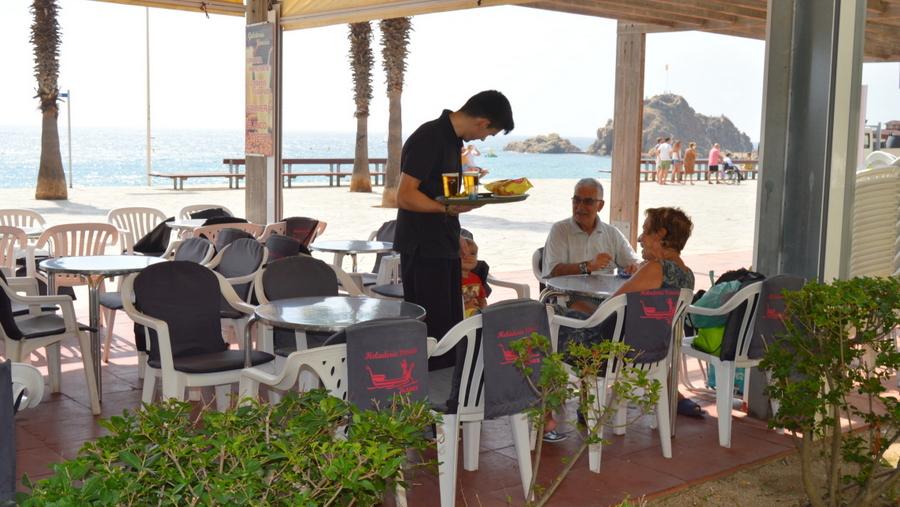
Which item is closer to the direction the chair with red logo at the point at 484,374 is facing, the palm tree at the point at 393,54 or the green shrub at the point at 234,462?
the palm tree

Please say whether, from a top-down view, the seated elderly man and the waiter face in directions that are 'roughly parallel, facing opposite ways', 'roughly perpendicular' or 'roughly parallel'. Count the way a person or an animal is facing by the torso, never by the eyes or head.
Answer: roughly perpendicular

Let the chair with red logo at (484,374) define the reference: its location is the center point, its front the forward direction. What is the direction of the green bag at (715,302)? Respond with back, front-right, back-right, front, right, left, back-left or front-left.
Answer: right

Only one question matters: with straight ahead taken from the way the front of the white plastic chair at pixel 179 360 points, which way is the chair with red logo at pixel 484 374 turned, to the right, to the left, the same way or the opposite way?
the opposite way

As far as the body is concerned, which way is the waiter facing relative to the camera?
to the viewer's right

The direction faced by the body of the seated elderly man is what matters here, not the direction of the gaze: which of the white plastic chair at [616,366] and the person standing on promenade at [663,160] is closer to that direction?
the white plastic chair

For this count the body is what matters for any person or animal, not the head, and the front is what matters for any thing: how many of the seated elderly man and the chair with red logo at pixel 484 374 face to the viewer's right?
0

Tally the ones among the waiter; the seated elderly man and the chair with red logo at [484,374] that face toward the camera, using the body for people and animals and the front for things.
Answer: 1

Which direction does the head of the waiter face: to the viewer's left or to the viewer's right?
to the viewer's right

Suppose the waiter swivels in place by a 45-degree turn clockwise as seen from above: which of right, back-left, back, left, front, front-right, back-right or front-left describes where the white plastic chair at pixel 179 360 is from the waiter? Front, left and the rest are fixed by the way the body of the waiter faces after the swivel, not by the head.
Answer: back-right

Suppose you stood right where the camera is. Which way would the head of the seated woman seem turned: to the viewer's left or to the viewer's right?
to the viewer's left

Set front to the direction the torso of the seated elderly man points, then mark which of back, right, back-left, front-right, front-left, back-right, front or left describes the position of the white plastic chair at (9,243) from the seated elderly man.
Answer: right

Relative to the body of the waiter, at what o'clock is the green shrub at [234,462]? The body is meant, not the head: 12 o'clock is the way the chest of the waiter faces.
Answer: The green shrub is roughly at 3 o'clock from the waiter.

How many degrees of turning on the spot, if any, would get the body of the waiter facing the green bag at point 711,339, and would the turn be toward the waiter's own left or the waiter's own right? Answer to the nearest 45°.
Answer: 0° — they already face it
